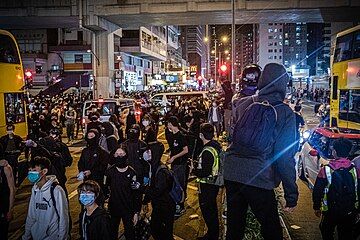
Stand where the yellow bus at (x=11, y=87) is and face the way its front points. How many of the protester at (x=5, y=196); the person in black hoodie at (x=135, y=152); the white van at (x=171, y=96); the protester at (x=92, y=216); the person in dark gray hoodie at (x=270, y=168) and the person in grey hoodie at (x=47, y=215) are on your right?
5

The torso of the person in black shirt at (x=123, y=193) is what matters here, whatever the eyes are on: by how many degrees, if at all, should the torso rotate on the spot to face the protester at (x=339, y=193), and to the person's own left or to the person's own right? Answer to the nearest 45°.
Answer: approximately 90° to the person's own left

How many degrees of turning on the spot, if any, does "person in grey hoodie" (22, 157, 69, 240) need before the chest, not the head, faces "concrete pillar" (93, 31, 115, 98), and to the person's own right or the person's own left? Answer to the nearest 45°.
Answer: approximately 135° to the person's own right

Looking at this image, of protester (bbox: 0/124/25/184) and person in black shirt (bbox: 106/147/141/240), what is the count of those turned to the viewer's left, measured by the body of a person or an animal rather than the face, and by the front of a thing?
0

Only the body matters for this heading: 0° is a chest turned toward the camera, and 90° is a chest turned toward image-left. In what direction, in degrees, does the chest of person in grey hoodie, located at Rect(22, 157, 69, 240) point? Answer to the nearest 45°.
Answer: approximately 45°

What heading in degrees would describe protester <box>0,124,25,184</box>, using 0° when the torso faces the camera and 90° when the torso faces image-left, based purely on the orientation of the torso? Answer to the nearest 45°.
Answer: approximately 0°

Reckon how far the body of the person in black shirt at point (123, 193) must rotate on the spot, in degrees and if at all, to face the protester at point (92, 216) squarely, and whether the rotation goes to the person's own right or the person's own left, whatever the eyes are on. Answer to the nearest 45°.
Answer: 0° — they already face them

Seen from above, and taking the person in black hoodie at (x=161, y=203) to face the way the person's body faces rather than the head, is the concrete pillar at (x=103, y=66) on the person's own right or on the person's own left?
on the person's own right

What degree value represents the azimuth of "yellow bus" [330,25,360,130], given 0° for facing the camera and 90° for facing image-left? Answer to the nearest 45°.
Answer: approximately 315°

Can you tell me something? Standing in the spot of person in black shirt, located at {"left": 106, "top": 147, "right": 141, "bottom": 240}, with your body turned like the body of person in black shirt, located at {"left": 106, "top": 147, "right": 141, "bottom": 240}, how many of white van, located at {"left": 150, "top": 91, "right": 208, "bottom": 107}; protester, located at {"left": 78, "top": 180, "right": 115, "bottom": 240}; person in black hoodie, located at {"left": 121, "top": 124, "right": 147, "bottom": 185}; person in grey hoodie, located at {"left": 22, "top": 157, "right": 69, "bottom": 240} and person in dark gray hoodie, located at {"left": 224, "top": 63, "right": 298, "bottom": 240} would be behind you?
2

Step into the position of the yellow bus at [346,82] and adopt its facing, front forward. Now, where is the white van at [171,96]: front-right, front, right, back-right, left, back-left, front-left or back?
back
